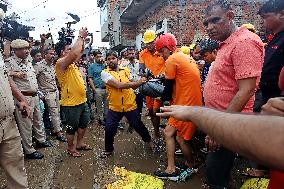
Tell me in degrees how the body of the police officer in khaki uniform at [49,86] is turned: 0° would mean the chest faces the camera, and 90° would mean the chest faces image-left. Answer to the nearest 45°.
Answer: approximately 315°

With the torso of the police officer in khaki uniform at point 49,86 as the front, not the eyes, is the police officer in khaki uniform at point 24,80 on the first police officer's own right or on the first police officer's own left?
on the first police officer's own right

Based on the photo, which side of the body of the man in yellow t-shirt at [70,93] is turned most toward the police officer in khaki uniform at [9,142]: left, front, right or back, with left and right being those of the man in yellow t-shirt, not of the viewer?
right

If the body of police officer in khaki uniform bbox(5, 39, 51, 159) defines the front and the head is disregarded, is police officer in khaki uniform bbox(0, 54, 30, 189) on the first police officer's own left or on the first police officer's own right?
on the first police officer's own right

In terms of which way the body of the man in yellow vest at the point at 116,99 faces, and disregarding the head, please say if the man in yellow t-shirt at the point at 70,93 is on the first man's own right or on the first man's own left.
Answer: on the first man's own right

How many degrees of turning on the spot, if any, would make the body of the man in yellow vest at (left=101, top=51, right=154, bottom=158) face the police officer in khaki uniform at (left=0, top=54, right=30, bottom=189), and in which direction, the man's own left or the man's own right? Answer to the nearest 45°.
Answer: approximately 45° to the man's own right
